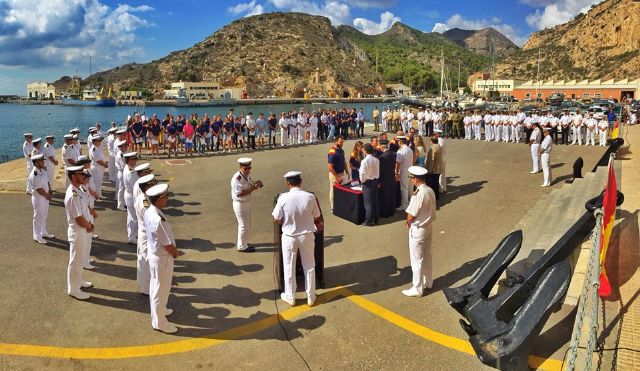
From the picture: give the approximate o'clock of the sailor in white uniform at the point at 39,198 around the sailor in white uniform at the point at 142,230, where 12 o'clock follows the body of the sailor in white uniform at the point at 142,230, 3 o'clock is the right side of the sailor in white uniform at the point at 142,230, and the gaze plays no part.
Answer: the sailor in white uniform at the point at 39,198 is roughly at 8 o'clock from the sailor in white uniform at the point at 142,230.

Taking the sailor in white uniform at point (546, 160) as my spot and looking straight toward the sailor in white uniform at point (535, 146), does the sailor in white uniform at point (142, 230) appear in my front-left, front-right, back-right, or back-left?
back-left

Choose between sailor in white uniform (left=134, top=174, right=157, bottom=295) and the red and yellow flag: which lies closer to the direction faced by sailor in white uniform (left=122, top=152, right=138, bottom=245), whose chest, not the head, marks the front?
the red and yellow flag

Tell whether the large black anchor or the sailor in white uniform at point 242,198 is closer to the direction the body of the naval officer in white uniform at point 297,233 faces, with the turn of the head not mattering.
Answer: the sailor in white uniform

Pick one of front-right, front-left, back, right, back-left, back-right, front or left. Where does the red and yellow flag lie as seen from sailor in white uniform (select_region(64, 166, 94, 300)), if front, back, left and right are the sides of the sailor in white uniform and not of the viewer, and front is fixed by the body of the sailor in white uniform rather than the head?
front-right

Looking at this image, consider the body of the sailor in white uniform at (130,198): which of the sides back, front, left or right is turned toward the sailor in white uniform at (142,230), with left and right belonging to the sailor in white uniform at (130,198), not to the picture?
right

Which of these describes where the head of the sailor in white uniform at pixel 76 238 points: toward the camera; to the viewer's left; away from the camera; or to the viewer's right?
to the viewer's right

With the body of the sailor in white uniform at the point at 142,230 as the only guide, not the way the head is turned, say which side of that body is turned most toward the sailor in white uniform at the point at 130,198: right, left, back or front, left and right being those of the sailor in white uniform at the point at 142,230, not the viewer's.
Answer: left

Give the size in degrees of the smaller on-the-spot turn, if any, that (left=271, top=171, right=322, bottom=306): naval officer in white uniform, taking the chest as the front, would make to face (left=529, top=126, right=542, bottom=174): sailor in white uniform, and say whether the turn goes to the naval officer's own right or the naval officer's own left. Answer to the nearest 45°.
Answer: approximately 45° to the naval officer's own right

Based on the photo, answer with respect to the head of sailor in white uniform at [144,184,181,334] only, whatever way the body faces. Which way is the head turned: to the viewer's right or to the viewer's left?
to the viewer's right

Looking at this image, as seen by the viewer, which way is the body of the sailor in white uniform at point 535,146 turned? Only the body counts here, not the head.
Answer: to the viewer's left

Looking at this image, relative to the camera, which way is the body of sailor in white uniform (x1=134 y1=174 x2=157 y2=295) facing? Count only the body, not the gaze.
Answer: to the viewer's right

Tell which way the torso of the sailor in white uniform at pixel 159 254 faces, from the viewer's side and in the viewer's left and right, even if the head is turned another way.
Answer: facing to the right of the viewer

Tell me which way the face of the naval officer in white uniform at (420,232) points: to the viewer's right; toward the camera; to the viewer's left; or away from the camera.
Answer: to the viewer's left
